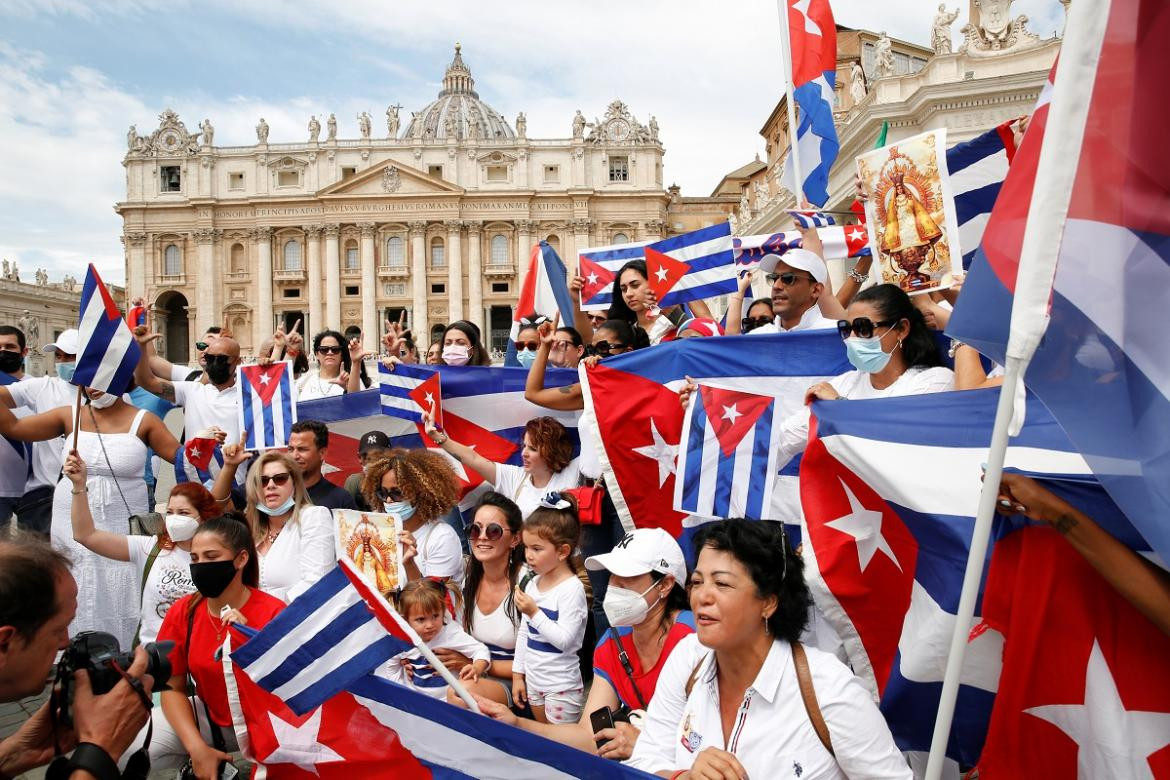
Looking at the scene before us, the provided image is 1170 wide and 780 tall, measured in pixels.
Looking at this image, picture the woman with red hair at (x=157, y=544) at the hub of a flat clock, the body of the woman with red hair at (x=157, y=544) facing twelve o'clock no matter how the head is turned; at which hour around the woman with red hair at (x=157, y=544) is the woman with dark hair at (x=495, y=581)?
the woman with dark hair at (x=495, y=581) is roughly at 10 o'clock from the woman with red hair at (x=157, y=544).

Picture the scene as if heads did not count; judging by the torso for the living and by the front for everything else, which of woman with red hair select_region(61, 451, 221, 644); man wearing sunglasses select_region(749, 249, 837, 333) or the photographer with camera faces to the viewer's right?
the photographer with camera

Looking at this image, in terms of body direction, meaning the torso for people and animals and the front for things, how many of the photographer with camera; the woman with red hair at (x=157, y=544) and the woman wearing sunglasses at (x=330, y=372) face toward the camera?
2

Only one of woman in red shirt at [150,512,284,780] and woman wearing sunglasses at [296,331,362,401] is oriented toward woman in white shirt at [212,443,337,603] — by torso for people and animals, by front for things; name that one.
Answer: the woman wearing sunglasses

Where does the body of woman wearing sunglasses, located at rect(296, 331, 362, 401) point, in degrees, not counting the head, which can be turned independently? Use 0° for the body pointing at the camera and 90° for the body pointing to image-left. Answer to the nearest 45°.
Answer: approximately 0°

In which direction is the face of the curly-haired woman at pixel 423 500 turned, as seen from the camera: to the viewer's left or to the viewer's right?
to the viewer's left

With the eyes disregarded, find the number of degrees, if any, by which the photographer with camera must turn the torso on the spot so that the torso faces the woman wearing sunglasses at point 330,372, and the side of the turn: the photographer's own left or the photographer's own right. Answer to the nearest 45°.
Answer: approximately 45° to the photographer's own left

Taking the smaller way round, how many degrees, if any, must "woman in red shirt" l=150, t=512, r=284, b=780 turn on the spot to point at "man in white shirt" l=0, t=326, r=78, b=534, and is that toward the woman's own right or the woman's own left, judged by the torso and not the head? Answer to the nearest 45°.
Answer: approximately 135° to the woman's own right
